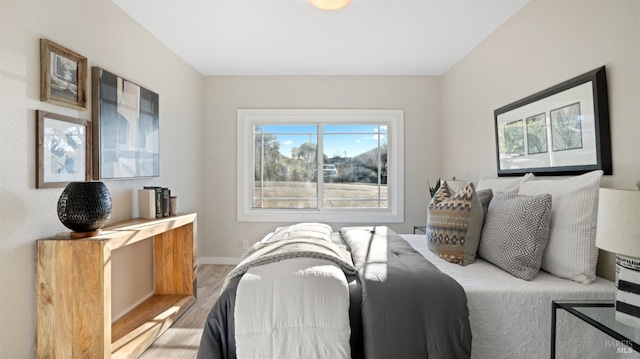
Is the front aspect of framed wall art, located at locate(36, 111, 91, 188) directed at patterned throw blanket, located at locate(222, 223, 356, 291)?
yes

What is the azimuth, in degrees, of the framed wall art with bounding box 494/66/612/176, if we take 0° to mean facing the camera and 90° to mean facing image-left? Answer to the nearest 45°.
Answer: approximately 45°

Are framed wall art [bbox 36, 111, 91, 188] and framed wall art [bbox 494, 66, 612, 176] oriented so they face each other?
yes

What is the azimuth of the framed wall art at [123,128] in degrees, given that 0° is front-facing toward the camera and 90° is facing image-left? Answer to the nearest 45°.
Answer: approximately 315°

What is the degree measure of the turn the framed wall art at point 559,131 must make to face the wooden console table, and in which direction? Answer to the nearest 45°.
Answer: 0° — it already faces it

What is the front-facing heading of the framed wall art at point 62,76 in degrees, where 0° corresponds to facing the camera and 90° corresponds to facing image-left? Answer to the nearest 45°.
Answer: approximately 315°

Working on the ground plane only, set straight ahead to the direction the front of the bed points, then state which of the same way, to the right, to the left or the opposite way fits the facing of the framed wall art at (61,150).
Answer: the opposite way

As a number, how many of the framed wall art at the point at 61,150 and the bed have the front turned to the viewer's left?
1

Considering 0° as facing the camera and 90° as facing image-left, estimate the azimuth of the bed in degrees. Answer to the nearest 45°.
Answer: approximately 90°
